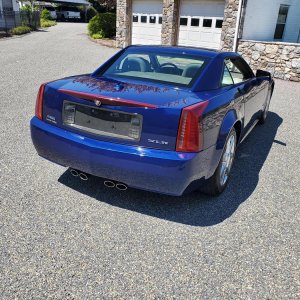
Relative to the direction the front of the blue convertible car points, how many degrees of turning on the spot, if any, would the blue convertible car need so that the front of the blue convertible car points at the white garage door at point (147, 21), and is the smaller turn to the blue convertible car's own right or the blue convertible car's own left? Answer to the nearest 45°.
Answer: approximately 45° to the blue convertible car's own left

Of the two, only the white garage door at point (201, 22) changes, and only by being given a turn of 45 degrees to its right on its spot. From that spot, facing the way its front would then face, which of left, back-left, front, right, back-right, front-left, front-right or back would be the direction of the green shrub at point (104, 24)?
right

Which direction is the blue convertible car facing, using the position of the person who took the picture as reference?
facing away from the viewer and to the right of the viewer

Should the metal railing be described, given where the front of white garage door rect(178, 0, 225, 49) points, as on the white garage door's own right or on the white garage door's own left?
on the white garage door's own right

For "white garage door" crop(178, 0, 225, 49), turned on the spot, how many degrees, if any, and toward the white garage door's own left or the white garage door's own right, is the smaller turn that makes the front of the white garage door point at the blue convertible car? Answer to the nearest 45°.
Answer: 0° — it already faces it

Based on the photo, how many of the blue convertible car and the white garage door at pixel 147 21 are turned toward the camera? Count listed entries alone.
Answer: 1

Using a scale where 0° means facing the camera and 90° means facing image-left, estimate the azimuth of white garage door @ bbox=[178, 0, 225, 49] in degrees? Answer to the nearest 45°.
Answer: approximately 0°

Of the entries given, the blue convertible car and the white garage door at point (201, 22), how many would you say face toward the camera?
1

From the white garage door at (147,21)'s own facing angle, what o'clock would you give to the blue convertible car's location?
The blue convertible car is roughly at 12 o'clock from the white garage door.

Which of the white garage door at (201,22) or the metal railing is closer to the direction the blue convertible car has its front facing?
the white garage door
